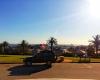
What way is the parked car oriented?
to the viewer's left
